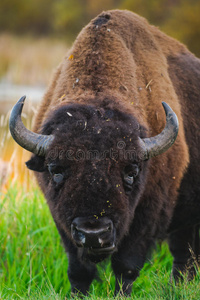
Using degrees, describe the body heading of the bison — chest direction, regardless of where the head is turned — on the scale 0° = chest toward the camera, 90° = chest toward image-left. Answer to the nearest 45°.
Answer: approximately 45°
